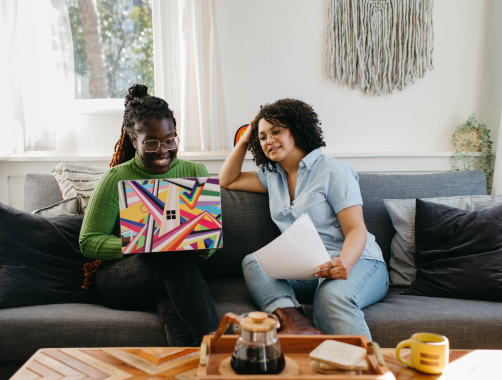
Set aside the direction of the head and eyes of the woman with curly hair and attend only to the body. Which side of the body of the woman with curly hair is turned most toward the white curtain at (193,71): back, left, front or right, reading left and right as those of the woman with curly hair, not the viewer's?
right

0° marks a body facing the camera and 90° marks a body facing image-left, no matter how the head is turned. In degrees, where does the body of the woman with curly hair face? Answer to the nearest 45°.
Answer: approximately 45°

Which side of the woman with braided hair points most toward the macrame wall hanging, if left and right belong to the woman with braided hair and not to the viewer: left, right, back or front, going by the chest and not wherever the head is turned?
left

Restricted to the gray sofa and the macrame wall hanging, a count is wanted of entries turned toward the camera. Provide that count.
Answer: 2

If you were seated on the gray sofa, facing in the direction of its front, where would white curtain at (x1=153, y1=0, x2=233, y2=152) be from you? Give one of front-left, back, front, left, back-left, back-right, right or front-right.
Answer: back

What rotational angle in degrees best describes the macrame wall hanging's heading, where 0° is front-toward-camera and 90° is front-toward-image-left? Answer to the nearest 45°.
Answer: approximately 0°

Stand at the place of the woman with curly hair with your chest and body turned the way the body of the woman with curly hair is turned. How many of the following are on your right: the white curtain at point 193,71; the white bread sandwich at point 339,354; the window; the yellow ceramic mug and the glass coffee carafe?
2
